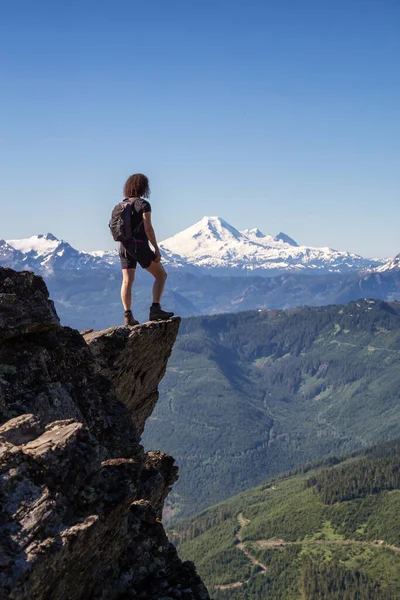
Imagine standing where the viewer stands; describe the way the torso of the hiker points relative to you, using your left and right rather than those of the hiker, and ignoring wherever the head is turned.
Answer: facing away from the viewer and to the right of the viewer
